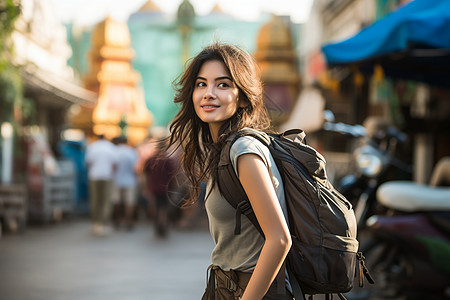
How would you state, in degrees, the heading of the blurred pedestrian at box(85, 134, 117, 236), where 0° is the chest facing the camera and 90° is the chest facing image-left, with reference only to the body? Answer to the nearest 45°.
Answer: approximately 180°

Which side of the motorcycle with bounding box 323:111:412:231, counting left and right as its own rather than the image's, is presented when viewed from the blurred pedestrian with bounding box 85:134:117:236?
right

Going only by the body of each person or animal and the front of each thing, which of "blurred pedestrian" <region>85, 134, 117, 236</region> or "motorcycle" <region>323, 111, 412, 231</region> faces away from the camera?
the blurred pedestrian

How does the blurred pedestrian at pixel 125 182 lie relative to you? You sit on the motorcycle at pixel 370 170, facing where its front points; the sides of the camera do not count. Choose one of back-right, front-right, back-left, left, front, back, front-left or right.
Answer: right

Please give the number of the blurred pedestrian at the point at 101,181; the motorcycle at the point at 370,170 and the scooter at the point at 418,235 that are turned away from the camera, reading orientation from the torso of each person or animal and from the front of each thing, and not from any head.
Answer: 1

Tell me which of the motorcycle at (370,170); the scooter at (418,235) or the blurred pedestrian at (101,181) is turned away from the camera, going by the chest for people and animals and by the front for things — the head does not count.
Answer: the blurred pedestrian

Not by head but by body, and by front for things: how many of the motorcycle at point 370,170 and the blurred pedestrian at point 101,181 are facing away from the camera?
1
